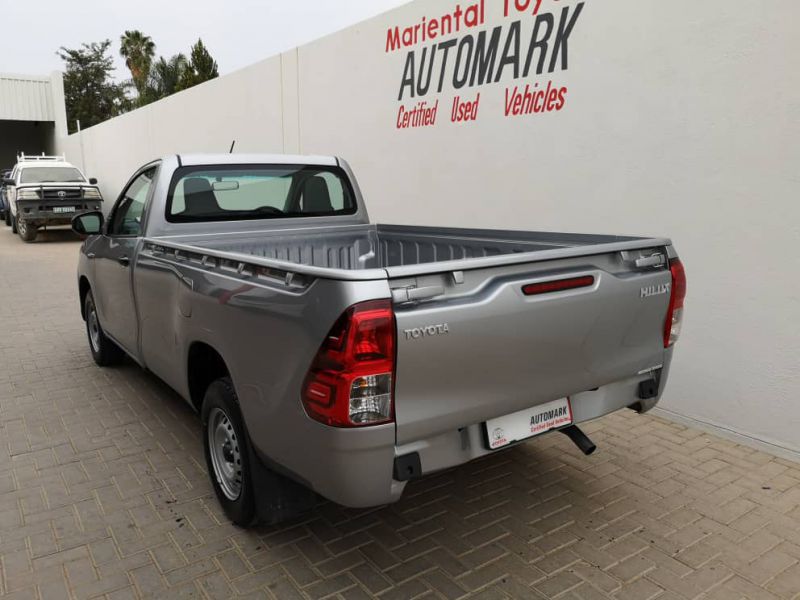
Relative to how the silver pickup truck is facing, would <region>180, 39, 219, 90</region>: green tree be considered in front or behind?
in front

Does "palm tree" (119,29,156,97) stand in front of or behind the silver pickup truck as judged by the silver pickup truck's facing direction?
in front

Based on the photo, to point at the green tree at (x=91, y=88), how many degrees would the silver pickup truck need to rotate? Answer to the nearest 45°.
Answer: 0° — it already faces it

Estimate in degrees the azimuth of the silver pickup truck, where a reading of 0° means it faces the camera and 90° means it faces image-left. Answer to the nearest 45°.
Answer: approximately 135°
